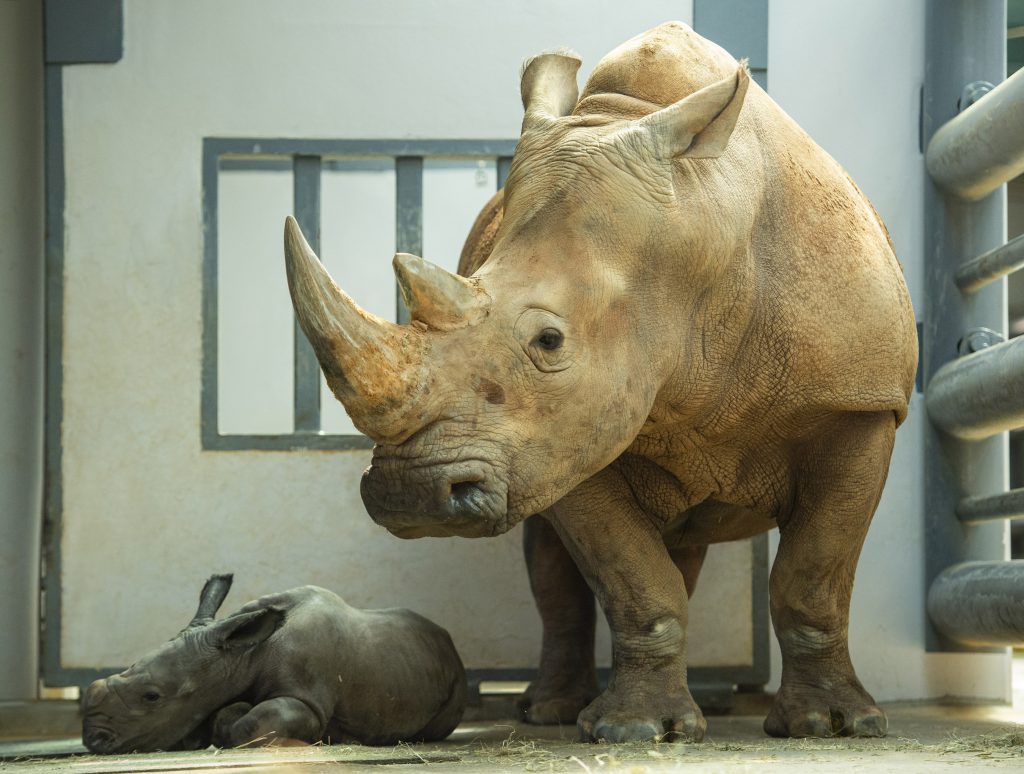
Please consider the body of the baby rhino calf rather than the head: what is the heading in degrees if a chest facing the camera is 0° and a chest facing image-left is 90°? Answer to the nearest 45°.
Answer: approximately 90°

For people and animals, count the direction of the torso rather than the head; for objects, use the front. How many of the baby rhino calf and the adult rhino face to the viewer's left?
1

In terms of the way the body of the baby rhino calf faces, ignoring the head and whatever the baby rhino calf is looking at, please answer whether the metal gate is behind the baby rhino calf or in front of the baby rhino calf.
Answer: behind

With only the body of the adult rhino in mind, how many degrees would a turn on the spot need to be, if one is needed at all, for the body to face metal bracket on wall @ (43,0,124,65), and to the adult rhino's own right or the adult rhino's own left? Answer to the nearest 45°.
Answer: approximately 135° to the adult rhino's own right

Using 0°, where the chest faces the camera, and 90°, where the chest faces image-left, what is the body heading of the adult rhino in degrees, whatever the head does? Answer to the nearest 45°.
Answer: approximately 0°

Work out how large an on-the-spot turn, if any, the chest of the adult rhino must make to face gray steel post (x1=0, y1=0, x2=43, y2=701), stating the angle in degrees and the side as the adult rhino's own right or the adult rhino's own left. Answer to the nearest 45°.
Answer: approximately 135° to the adult rhino's own right
